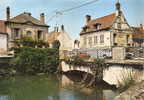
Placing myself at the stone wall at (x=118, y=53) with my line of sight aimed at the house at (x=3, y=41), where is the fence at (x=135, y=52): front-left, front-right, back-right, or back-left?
back-right

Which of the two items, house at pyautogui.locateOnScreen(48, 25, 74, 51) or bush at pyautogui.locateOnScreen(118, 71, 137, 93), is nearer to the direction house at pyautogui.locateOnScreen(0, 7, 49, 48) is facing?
the bush

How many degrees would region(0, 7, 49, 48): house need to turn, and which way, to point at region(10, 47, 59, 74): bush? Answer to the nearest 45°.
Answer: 0° — it already faces it

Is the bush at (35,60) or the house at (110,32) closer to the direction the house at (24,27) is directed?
the bush

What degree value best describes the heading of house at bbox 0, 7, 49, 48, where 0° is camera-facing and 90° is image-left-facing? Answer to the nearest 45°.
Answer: approximately 0°

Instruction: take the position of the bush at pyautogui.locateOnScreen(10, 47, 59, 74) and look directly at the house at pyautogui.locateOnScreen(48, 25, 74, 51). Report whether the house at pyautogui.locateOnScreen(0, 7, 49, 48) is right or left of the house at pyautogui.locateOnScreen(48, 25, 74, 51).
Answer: left

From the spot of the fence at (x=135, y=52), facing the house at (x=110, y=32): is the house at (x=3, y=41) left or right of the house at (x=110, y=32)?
left
